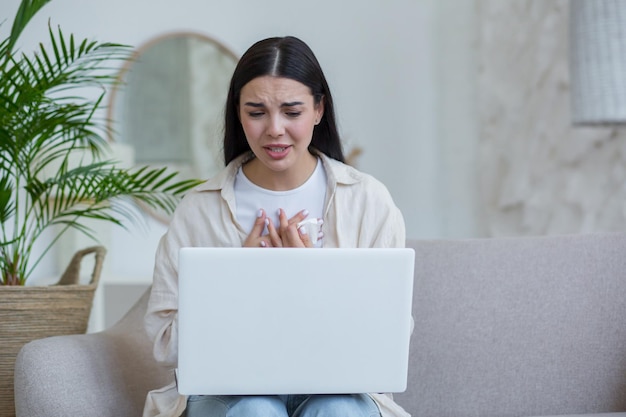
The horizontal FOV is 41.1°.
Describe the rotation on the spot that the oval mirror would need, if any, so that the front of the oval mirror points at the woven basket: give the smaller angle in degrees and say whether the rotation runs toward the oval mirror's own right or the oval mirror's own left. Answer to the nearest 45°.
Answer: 0° — it already faces it

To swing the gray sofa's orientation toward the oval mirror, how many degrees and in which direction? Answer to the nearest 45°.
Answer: approximately 135° to its right

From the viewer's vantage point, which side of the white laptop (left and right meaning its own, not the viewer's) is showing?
back

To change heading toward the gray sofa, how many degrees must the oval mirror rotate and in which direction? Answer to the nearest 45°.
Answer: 0° — it already faces it

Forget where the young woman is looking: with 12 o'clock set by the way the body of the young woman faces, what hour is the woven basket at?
The woven basket is roughly at 4 o'clock from the young woman.

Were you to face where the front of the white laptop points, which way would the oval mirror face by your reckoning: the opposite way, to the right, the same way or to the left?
the opposite way

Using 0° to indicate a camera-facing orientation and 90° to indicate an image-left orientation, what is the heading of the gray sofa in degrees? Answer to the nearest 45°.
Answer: approximately 0°

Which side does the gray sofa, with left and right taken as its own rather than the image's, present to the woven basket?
right
